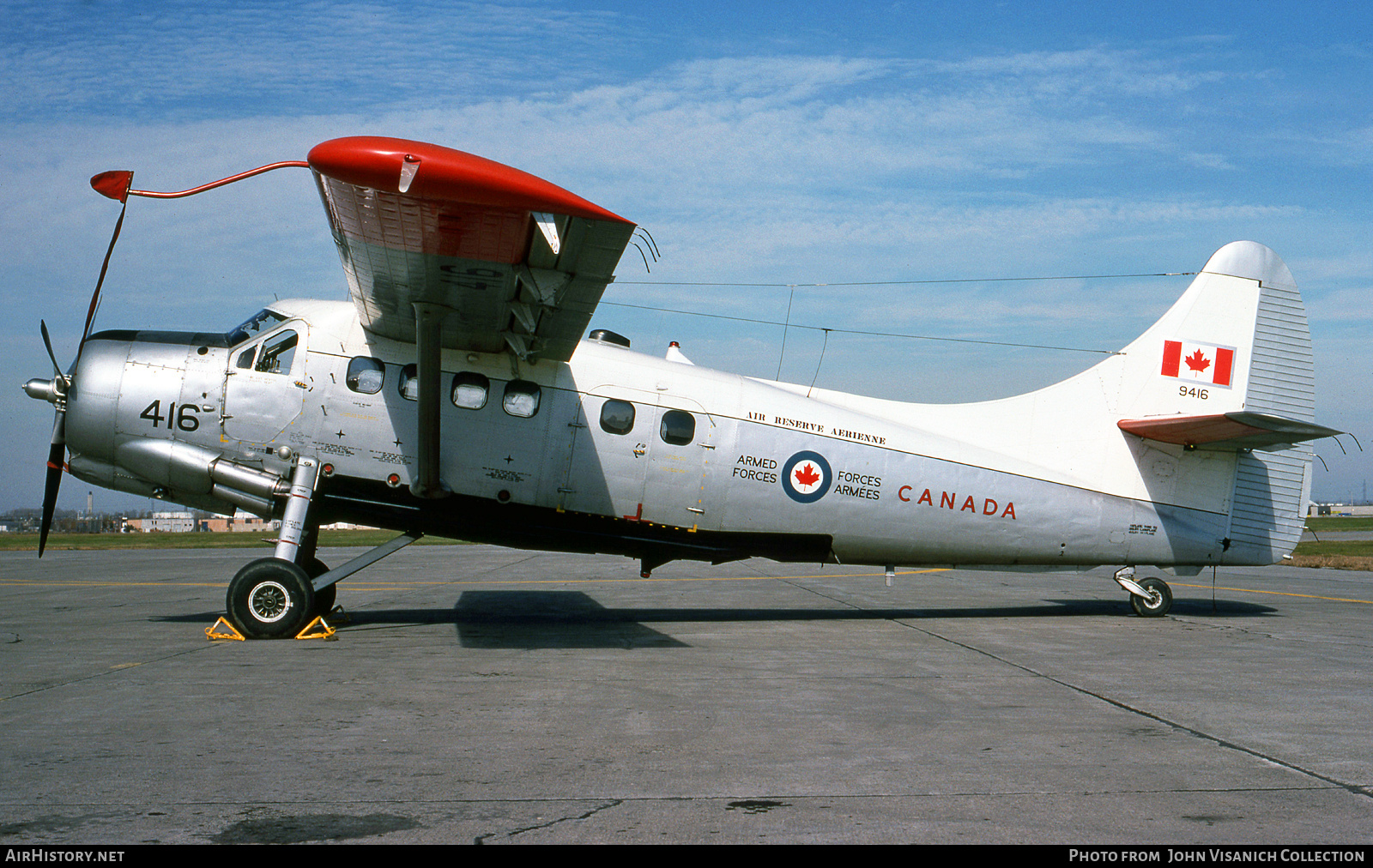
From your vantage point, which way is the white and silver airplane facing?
to the viewer's left
